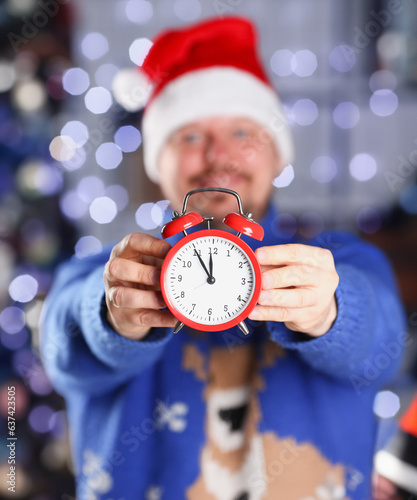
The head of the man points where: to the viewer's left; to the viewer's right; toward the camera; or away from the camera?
toward the camera

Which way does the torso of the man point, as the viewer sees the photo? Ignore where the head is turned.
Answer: toward the camera
